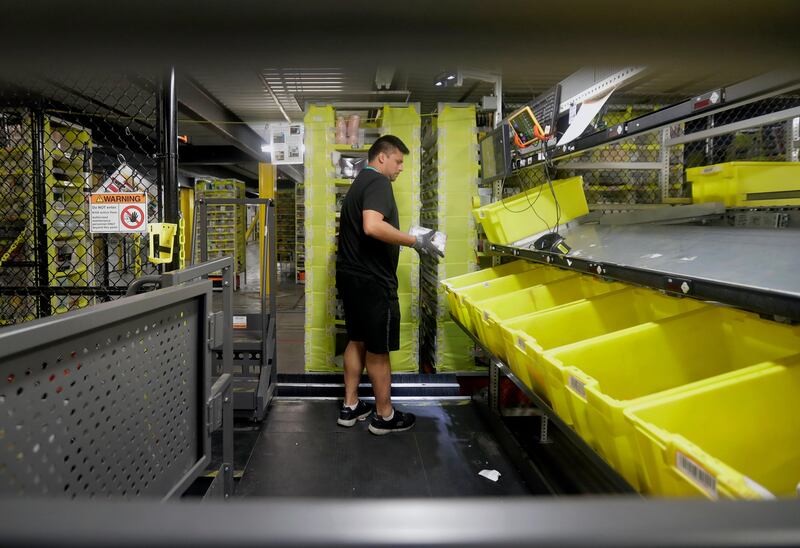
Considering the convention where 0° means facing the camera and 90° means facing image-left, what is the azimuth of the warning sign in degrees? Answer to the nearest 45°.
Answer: approximately 0°

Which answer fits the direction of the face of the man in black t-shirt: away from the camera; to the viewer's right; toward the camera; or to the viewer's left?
to the viewer's right

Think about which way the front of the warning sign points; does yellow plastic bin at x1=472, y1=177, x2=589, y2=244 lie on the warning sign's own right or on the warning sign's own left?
on the warning sign's own left

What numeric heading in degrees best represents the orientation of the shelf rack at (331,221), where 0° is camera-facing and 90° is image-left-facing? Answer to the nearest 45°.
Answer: approximately 0°

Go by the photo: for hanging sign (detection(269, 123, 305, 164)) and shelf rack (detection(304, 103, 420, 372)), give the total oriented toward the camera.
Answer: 2
